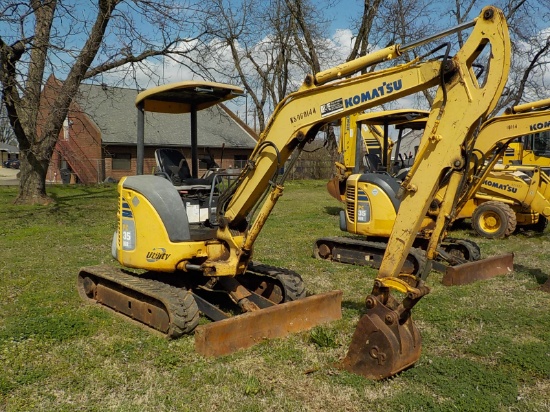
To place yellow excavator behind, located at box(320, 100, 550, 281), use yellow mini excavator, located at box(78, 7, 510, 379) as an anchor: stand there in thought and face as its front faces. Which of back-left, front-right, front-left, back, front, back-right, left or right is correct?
left

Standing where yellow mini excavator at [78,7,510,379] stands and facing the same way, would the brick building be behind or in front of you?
behind

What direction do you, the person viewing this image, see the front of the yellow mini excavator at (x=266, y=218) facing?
facing the viewer and to the right of the viewer
